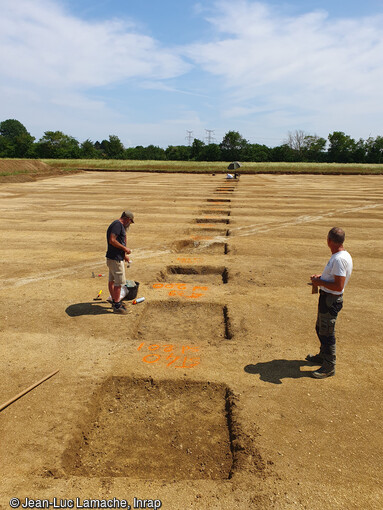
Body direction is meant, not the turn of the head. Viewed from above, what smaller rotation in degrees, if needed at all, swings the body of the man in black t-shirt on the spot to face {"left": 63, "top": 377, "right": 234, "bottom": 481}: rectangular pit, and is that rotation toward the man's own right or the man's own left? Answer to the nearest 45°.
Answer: approximately 90° to the man's own right

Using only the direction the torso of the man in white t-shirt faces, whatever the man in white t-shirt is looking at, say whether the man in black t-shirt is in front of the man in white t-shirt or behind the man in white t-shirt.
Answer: in front

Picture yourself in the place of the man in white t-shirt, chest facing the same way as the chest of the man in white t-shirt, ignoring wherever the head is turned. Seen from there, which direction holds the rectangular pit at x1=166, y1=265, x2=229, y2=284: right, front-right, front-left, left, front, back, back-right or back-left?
front-right

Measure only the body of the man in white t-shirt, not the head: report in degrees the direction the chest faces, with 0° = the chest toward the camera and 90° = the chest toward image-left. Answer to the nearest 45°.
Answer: approximately 90°

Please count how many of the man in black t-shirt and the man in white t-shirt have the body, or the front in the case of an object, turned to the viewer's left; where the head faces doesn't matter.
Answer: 1

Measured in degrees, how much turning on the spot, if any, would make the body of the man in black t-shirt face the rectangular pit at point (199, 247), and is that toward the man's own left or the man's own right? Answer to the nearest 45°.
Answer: approximately 45° to the man's own left

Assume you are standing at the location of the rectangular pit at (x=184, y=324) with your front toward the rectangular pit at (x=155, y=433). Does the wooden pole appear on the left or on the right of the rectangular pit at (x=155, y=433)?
right

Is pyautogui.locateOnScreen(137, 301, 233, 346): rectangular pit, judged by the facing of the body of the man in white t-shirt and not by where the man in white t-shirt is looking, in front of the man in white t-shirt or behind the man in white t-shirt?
in front

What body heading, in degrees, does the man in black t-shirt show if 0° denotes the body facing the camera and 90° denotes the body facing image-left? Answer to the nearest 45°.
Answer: approximately 270°
